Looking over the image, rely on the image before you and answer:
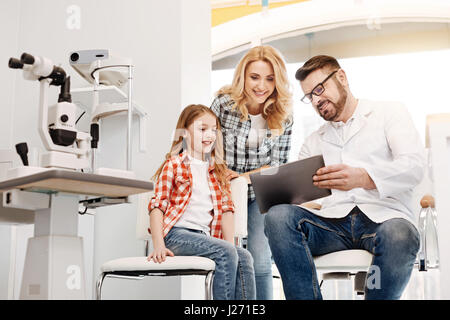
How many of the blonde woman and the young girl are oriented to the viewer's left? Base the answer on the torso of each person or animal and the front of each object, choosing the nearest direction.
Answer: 0

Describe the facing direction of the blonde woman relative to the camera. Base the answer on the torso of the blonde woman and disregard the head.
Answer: toward the camera

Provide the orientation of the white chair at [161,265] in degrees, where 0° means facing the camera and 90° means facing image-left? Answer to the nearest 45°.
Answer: approximately 45°

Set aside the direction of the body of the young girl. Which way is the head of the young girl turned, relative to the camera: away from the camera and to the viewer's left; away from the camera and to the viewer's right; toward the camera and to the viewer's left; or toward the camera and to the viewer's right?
toward the camera and to the viewer's right

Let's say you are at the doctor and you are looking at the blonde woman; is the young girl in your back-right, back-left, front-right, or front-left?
front-left

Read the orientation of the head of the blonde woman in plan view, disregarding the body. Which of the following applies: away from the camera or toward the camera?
toward the camera

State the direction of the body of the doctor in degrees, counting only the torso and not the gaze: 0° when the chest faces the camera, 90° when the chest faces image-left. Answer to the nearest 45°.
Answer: approximately 45°

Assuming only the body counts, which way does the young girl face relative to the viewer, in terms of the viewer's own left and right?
facing the viewer and to the right of the viewer

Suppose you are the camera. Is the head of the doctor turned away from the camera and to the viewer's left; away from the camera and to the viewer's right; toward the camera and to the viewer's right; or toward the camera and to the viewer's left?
toward the camera and to the viewer's left

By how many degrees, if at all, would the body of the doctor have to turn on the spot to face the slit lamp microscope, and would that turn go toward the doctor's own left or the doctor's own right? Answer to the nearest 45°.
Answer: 0° — they already face it
